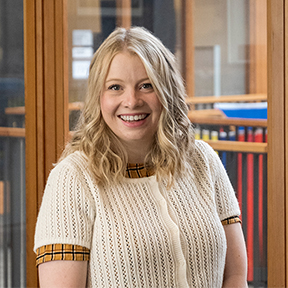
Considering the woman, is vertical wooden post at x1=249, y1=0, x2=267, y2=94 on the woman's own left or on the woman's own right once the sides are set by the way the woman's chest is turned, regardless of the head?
on the woman's own left

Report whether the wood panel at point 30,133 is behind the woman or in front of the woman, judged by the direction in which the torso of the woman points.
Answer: behind

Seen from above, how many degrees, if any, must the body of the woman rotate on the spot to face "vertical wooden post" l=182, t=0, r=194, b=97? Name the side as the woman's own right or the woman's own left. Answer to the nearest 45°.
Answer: approximately 135° to the woman's own left

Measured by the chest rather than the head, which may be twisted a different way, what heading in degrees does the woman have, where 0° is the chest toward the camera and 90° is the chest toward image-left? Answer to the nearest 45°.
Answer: approximately 315°

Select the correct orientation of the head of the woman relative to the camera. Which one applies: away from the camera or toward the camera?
toward the camera

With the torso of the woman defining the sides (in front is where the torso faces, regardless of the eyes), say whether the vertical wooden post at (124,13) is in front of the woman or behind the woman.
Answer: behind
